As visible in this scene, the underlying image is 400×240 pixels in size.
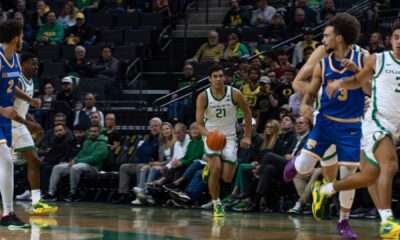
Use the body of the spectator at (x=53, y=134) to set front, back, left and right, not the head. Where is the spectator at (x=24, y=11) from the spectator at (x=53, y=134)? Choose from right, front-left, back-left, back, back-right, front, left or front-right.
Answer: back

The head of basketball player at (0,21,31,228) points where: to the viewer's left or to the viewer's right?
to the viewer's right

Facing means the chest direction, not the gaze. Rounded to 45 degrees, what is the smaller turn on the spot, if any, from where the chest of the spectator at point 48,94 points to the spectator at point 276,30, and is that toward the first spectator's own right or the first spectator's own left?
approximately 90° to the first spectator's own left

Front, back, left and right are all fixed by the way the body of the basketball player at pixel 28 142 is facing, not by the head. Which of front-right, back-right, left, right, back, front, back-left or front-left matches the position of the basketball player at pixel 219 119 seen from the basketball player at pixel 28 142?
front

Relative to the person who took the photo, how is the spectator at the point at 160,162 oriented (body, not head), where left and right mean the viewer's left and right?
facing the viewer and to the left of the viewer

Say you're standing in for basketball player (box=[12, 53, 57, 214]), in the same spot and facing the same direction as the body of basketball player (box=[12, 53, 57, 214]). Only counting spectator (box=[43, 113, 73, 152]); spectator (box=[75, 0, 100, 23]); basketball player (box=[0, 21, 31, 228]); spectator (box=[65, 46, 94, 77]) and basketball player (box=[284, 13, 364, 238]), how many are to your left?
3

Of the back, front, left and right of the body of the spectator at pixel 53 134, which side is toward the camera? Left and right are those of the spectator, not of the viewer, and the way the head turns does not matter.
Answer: front

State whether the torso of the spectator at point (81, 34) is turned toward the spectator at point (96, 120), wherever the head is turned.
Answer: yes

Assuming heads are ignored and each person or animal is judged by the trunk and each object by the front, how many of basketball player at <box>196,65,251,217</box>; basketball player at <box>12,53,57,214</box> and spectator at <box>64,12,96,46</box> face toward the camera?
2

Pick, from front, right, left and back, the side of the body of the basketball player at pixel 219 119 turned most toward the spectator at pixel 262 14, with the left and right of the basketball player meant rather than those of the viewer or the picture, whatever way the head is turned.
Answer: back

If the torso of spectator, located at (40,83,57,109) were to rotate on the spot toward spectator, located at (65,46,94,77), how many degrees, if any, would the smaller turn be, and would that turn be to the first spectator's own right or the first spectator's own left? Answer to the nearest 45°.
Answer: approximately 135° to the first spectator's own left

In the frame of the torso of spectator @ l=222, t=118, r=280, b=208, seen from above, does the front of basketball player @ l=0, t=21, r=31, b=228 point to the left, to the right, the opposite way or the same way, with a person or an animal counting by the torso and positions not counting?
to the left

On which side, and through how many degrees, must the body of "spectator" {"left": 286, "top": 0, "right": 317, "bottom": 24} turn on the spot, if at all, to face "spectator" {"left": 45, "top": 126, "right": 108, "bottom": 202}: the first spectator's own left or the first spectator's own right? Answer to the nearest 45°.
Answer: approximately 45° to the first spectator's own right
